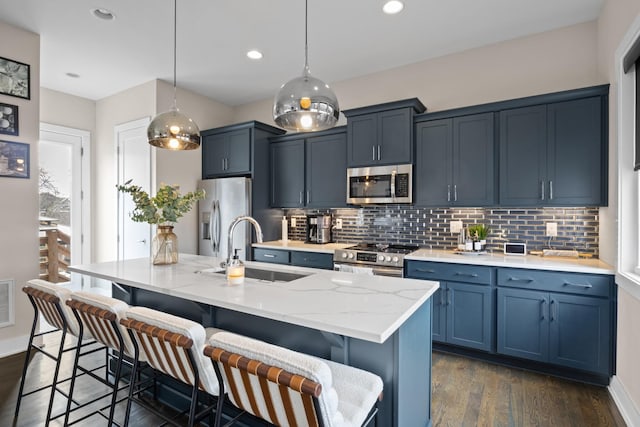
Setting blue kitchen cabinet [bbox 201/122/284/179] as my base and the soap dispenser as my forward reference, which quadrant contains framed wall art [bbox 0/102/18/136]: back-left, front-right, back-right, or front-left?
front-right

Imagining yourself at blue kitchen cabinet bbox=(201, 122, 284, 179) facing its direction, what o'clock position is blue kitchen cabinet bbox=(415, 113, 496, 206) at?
blue kitchen cabinet bbox=(415, 113, 496, 206) is roughly at 9 o'clock from blue kitchen cabinet bbox=(201, 122, 284, 179).

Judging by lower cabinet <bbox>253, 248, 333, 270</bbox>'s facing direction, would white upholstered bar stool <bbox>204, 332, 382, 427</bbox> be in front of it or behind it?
in front

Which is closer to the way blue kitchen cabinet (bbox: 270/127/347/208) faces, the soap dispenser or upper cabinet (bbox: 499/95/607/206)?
the soap dispenser

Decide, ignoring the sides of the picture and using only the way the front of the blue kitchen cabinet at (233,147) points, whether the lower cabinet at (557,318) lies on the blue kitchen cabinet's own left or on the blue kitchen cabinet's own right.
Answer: on the blue kitchen cabinet's own left

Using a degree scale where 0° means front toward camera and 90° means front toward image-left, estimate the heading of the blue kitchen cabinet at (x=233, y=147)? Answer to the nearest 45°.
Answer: approximately 45°

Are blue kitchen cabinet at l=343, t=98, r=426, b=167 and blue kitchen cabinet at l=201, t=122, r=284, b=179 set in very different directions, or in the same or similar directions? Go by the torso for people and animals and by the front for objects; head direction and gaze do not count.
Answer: same or similar directions

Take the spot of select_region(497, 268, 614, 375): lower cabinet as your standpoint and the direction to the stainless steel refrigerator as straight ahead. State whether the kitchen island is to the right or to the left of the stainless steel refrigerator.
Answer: left

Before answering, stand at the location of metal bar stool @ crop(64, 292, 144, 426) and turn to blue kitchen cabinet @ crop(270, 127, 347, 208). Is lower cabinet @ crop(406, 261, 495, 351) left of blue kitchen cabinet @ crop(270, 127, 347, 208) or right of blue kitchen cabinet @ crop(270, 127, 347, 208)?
right

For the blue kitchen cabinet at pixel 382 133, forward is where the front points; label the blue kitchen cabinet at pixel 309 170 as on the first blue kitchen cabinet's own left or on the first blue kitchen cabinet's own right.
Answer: on the first blue kitchen cabinet's own right

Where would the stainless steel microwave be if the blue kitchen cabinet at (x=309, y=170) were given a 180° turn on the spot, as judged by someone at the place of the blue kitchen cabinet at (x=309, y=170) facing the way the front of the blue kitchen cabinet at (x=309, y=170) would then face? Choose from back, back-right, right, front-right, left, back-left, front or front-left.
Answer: right

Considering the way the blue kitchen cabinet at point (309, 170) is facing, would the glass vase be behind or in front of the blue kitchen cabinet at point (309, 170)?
in front

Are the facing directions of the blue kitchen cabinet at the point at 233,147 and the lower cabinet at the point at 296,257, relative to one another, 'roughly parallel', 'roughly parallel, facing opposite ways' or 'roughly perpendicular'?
roughly parallel

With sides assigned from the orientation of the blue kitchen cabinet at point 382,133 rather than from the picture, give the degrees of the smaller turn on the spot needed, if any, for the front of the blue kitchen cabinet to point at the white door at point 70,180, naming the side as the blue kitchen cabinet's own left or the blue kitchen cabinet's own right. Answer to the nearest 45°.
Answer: approximately 45° to the blue kitchen cabinet's own right

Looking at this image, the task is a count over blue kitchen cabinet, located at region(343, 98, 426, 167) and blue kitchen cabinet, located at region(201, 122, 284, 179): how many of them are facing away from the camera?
0

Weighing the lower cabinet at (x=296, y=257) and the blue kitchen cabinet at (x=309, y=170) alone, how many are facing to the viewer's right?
0

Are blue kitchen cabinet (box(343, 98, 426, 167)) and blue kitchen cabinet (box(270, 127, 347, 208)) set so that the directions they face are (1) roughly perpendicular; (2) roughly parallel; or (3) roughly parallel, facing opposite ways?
roughly parallel

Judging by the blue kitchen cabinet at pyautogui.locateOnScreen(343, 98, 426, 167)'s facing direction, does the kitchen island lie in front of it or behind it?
in front

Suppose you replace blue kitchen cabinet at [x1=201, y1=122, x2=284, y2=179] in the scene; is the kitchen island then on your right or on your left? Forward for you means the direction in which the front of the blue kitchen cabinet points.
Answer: on your left
